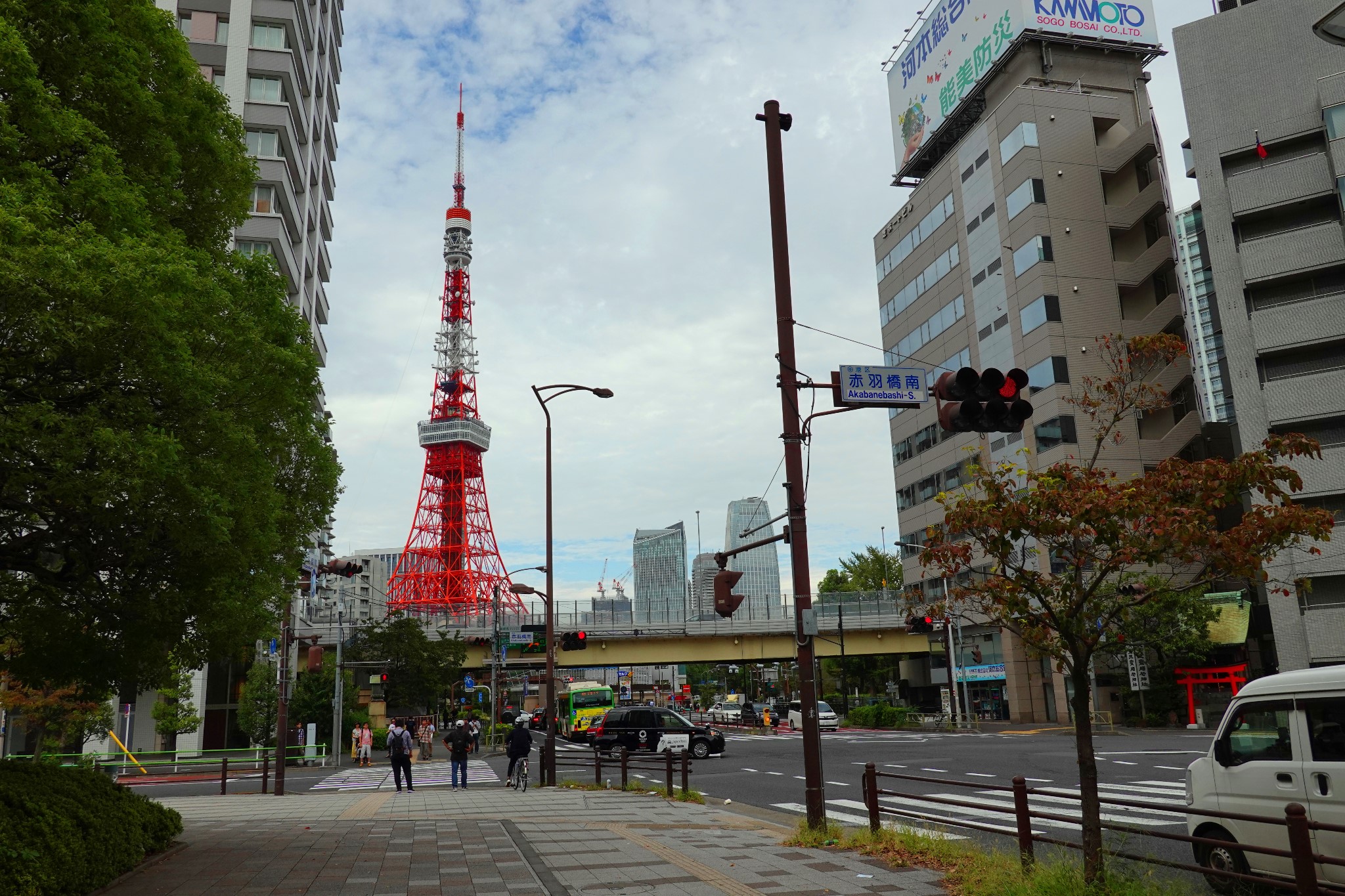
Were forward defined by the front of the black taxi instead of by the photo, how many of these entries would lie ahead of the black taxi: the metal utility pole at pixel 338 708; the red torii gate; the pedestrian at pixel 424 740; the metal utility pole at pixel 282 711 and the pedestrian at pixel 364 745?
1

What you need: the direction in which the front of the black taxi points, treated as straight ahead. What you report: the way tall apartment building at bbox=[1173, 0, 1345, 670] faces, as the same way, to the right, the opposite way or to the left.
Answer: the opposite way

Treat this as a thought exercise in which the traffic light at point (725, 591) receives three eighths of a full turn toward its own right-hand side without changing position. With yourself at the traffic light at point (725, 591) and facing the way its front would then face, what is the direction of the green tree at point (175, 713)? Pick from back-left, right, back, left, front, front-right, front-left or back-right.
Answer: right

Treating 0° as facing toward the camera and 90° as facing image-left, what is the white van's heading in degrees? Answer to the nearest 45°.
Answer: approximately 90°

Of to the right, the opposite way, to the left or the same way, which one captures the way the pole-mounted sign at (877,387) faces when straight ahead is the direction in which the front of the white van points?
to the left

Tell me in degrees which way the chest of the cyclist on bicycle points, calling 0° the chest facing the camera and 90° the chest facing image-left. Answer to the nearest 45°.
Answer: approximately 180°

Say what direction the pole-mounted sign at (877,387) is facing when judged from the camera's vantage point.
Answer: facing the viewer

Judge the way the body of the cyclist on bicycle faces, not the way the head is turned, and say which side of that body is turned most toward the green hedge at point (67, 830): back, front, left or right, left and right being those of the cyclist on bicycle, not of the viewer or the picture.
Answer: back

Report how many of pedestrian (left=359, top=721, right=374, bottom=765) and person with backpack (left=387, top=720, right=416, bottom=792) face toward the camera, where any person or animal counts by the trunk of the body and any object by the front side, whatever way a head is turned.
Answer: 1

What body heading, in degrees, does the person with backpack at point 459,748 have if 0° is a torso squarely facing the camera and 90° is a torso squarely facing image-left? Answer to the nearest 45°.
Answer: approximately 180°

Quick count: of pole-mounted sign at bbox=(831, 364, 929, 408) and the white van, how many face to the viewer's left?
1

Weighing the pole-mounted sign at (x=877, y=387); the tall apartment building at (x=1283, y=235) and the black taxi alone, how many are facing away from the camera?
0
